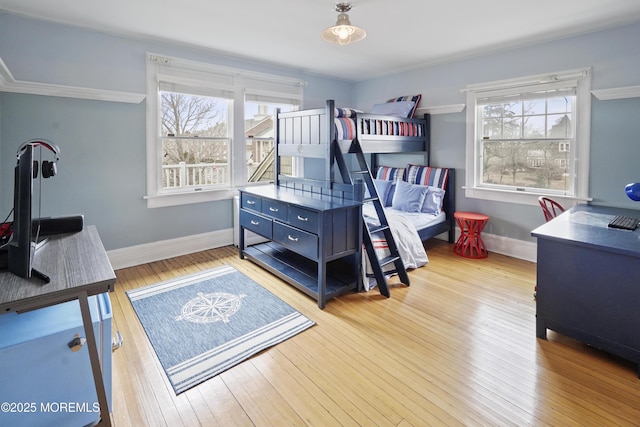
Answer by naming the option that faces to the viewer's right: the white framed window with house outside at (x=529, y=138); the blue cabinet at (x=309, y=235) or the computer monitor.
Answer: the computer monitor

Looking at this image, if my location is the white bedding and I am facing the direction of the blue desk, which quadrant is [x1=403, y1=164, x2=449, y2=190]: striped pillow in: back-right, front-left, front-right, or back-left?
back-left

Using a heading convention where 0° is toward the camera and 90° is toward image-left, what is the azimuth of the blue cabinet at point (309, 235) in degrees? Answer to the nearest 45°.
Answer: approximately 45°

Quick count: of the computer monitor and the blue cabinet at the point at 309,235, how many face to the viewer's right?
1

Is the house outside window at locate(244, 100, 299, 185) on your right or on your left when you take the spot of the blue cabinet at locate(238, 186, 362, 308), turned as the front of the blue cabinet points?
on your right

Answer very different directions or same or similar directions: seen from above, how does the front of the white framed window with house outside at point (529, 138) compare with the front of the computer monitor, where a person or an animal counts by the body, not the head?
very different directions

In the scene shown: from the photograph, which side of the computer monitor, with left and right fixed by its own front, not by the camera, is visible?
right

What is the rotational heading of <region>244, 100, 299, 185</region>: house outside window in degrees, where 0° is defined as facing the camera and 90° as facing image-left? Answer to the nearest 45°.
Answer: approximately 315°
